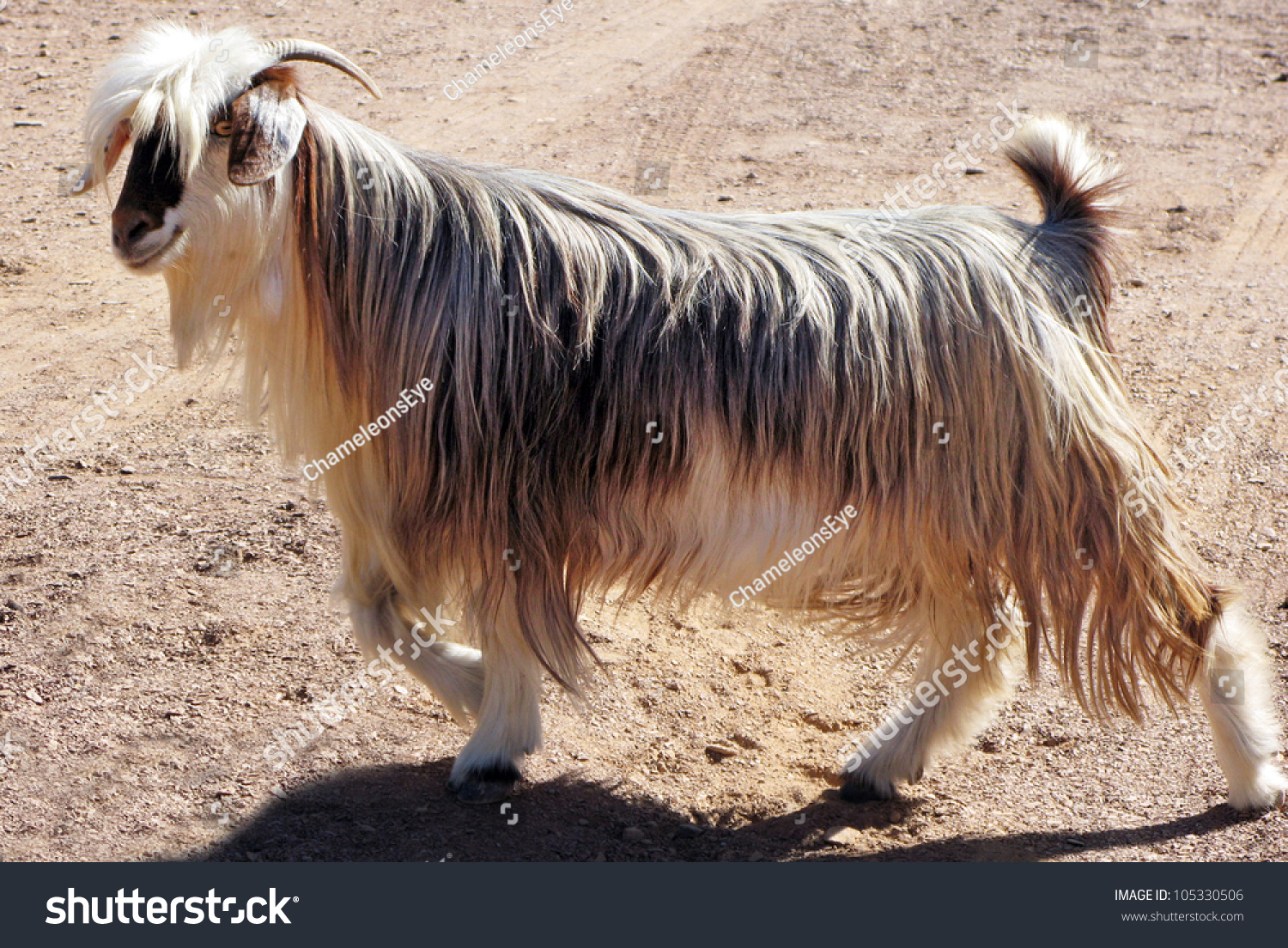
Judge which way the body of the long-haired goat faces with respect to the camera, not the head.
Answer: to the viewer's left
